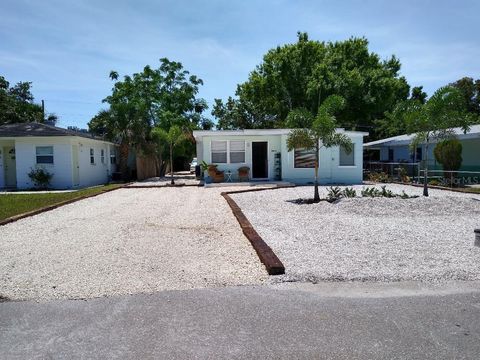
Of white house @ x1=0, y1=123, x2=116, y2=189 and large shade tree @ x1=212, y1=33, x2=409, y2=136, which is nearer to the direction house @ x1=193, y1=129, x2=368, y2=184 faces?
the white house

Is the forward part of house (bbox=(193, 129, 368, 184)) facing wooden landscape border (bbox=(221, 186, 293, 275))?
yes

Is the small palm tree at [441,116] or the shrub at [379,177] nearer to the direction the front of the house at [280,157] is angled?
the small palm tree

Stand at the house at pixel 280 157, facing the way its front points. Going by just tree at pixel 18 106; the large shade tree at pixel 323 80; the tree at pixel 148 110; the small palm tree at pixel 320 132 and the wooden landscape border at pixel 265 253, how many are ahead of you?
2

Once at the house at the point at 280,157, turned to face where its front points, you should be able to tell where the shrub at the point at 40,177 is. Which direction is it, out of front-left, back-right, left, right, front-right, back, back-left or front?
right

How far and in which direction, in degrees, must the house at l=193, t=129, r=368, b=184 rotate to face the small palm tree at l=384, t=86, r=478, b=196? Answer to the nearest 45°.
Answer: approximately 45° to its left

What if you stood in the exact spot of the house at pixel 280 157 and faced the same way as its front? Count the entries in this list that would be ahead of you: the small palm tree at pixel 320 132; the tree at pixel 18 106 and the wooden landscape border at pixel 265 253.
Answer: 2

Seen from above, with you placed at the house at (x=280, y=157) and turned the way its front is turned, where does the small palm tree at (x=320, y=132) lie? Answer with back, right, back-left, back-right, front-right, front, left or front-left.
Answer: front

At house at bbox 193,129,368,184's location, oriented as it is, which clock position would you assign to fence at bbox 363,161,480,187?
The fence is roughly at 9 o'clock from the house.

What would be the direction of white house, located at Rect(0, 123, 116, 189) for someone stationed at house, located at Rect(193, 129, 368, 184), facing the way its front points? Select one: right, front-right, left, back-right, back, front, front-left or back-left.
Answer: right

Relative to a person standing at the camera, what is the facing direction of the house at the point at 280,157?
facing the viewer

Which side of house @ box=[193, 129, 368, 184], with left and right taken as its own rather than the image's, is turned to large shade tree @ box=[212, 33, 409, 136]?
back

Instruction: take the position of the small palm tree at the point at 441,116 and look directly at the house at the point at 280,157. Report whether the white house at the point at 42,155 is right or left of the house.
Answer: left

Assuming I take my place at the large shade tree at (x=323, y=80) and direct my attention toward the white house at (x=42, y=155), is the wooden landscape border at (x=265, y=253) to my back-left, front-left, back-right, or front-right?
front-left

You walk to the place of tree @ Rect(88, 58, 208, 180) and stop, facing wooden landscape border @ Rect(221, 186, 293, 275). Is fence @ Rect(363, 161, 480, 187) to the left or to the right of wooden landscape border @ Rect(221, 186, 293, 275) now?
left

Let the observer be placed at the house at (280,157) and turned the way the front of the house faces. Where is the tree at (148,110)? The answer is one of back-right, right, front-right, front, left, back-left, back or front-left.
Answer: back-right
